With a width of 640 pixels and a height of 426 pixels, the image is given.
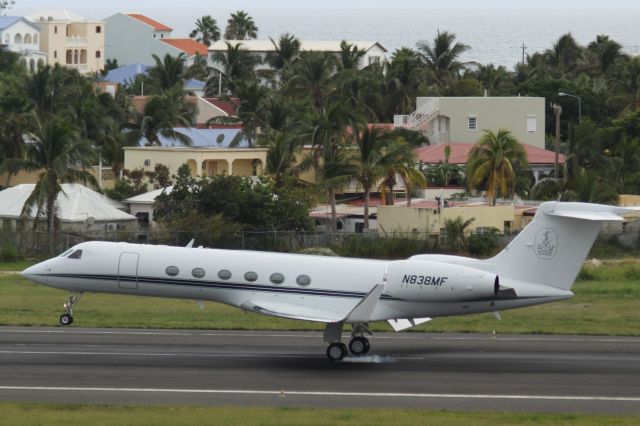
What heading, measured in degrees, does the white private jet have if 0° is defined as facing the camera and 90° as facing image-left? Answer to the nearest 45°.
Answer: approximately 90°
